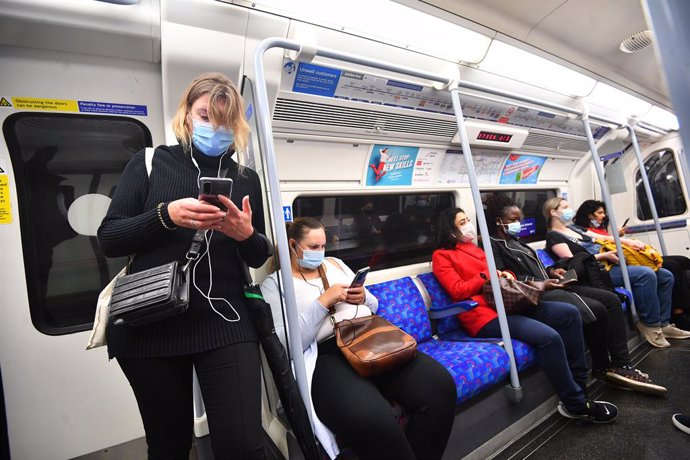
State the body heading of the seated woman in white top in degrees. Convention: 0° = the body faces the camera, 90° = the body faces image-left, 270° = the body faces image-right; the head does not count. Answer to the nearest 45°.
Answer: approximately 315°

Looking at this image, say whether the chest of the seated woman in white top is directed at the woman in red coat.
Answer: no

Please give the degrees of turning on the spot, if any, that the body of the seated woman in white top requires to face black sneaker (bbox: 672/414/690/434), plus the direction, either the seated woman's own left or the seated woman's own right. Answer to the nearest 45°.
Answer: approximately 45° to the seated woman's own left

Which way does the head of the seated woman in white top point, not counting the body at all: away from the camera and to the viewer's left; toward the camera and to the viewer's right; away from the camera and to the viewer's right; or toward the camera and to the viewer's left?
toward the camera and to the viewer's right

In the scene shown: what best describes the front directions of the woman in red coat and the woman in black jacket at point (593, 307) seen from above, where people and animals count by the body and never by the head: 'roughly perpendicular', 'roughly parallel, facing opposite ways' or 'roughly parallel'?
roughly parallel

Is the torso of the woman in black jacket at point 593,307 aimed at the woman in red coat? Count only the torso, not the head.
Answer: no

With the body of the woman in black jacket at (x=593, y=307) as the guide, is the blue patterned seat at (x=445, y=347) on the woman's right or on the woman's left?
on the woman's right

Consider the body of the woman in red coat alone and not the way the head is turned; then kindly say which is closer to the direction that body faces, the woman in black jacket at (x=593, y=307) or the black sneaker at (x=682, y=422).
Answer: the black sneaker

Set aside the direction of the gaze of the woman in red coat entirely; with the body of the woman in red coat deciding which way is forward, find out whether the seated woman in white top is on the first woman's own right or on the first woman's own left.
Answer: on the first woman's own right

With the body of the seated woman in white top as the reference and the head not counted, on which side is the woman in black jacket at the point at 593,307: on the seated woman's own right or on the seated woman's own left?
on the seated woman's own left

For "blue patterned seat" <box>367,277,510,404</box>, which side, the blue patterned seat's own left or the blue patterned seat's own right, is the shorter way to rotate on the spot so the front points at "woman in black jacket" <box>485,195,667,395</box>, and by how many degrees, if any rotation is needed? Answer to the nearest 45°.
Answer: approximately 90° to the blue patterned seat's own left

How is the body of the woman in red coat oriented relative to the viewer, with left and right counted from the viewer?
facing the viewer and to the right of the viewer
